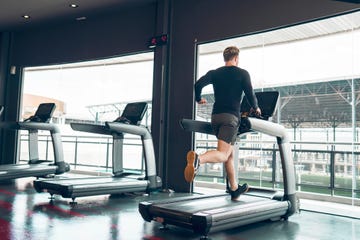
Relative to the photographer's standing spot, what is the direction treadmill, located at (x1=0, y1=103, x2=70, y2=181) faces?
facing away from the viewer and to the right of the viewer

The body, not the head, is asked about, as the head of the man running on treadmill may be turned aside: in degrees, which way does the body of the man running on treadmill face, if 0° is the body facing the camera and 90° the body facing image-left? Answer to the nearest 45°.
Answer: approximately 225°

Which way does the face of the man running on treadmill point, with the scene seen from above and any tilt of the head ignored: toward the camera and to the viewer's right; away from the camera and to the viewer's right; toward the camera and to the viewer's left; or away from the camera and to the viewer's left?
away from the camera and to the viewer's right

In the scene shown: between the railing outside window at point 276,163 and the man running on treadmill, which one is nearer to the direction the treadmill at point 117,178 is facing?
the railing outside window

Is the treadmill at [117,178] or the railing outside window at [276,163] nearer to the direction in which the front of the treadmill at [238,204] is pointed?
the railing outside window

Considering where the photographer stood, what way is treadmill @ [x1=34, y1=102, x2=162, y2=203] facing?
facing away from the viewer and to the right of the viewer

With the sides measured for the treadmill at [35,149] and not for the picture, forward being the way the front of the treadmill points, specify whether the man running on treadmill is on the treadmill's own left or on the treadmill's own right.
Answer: on the treadmill's own right

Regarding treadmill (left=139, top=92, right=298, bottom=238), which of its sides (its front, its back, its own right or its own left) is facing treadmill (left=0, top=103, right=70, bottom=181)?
left

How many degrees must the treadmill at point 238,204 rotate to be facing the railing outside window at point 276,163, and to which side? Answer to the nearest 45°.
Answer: approximately 45° to its left

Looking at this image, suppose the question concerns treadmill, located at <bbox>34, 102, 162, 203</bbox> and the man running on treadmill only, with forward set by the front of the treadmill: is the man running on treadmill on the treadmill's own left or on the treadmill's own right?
on the treadmill's own right

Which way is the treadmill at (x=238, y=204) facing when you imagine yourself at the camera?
facing away from the viewer and to the right of the viewer
